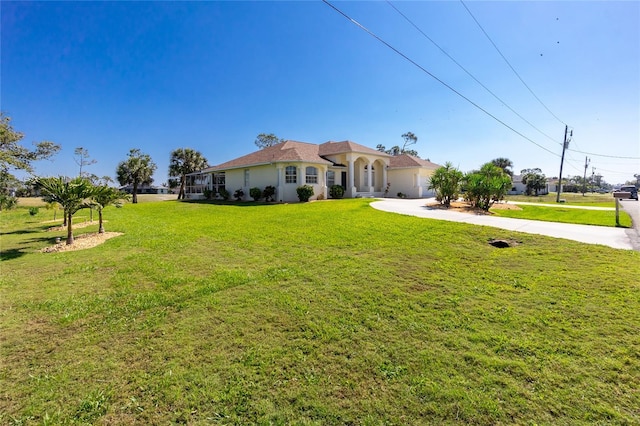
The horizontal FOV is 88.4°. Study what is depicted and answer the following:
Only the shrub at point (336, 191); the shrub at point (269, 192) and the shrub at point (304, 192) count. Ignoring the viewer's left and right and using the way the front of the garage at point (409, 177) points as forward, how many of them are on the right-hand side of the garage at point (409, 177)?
3

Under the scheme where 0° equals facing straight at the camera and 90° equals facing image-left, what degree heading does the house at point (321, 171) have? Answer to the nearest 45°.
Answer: approximately 315°

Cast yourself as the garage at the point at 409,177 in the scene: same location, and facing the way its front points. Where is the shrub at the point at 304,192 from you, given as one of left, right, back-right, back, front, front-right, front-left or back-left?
right

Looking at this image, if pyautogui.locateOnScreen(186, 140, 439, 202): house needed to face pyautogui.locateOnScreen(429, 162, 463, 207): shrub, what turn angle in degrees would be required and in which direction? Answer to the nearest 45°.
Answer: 0° — it already faces it

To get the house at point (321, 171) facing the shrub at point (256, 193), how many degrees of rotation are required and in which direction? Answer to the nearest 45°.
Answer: approximately 90° to its right

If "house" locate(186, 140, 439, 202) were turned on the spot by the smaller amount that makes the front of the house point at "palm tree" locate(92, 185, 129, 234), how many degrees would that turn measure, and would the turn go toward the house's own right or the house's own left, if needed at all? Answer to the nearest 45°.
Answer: approximately 90° to the house's own right

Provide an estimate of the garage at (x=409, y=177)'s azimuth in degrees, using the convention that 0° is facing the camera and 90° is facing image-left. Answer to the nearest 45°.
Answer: approximately 315°

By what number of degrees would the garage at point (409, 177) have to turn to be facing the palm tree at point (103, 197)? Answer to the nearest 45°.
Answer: approximately 90° to its right

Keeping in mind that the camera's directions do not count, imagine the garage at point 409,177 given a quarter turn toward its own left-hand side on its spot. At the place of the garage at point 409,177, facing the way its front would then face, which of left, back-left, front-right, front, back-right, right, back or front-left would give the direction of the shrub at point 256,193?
back
